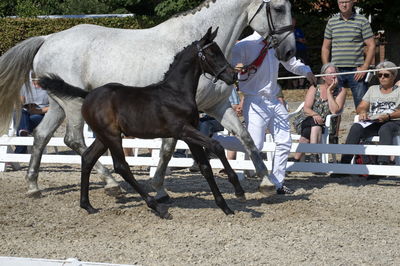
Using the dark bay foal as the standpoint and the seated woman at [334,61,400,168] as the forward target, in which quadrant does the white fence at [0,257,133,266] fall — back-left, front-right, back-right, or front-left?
back-right

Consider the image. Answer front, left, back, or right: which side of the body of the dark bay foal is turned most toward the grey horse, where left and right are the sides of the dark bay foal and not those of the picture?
left

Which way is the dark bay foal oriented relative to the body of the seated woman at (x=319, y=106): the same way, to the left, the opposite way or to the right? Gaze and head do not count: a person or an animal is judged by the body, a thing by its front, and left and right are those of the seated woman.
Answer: to the left

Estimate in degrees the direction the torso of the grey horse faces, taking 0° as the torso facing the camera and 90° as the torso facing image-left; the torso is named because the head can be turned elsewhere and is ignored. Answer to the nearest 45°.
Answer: approximately 270°

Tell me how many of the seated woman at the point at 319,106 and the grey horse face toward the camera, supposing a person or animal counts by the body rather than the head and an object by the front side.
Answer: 1

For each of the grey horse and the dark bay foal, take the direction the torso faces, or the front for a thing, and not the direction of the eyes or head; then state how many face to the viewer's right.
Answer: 2

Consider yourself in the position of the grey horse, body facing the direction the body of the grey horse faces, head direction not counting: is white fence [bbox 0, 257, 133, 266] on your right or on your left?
on your right

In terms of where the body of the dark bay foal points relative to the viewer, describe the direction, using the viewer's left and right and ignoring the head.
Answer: facing to the right of the viewer

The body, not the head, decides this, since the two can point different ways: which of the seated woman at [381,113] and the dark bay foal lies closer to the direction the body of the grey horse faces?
the seated woman

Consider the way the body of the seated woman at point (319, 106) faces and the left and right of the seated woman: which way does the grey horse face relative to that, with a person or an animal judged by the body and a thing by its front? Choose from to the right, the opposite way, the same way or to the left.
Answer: to the left

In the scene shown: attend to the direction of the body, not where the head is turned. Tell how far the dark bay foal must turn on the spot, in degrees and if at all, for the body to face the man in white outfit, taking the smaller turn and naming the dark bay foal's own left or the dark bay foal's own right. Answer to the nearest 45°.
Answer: approximately 45° to the dark bay foal's own left

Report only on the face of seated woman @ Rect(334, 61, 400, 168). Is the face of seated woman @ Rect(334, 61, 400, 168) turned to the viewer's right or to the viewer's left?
to the viewer's left
